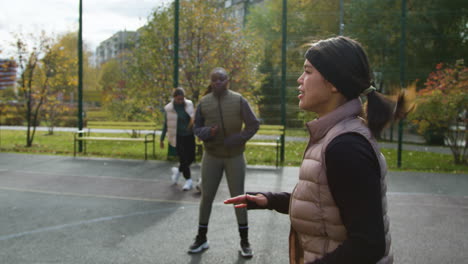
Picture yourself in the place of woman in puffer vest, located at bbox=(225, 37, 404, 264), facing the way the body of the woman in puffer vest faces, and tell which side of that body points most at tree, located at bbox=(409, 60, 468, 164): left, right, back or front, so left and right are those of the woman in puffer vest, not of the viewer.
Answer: right

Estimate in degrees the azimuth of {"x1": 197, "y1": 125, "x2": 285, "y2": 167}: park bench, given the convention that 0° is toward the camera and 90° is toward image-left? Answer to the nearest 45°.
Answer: approximately 0°

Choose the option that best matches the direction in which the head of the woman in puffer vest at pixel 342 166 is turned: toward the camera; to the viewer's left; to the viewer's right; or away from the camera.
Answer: to the viewer's left

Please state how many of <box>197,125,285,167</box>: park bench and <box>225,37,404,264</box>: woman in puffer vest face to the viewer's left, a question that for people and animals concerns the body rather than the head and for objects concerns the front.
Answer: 1

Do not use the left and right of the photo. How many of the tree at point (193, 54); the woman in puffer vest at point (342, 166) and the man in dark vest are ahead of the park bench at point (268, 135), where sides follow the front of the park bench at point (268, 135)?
2

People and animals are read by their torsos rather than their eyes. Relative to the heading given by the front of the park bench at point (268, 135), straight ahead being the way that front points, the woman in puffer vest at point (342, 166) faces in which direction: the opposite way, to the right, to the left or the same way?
to the right

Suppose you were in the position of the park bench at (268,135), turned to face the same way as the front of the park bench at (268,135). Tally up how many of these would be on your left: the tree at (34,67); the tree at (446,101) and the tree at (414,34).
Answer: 2

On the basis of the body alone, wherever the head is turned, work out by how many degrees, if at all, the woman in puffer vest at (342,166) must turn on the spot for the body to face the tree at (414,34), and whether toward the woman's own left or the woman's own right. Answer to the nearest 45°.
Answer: approximately 90° to the woman's own right

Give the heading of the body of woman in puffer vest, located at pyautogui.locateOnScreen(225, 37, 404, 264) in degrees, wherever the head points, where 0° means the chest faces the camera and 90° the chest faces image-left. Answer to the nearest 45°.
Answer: approximately 90°
